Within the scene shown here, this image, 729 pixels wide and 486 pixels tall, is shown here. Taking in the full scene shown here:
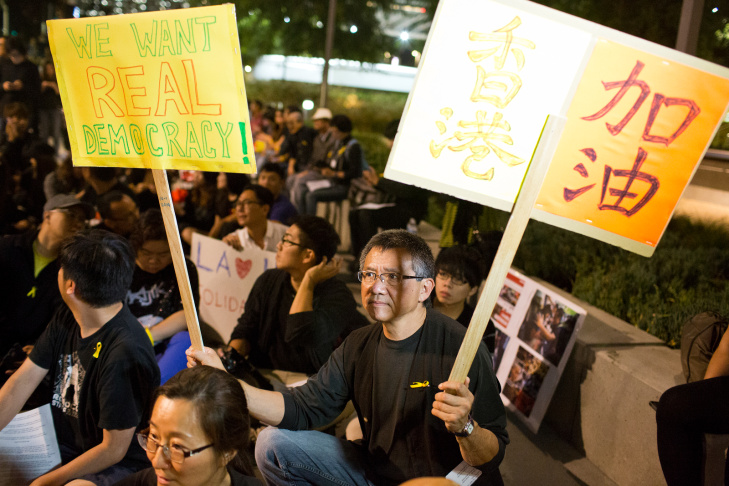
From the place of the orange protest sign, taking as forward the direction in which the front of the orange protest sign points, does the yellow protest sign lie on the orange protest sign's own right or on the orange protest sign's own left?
on the orange protest sign's own right

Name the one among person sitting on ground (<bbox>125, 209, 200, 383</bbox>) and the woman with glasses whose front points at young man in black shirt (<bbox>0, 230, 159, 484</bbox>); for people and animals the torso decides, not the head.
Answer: the person sitting on ground

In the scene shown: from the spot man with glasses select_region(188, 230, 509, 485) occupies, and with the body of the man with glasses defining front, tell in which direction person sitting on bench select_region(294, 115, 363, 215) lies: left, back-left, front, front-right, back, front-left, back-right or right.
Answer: back-right

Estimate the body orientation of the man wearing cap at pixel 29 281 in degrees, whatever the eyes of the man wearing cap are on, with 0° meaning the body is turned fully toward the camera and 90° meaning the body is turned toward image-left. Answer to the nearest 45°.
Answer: approximately 315°

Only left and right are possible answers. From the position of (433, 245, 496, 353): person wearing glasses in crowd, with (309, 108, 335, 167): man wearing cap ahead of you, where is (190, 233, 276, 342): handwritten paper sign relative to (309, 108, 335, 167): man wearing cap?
left

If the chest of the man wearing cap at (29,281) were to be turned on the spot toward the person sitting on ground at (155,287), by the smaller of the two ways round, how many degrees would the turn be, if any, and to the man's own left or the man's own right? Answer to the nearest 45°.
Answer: approximately 45° to the man's own left

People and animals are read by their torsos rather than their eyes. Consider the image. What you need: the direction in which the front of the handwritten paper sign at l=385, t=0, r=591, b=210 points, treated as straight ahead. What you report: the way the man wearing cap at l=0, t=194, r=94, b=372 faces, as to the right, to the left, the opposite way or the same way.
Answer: to the left

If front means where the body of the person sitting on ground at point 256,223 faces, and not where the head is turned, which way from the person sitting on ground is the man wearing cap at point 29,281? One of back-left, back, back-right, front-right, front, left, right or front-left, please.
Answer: front

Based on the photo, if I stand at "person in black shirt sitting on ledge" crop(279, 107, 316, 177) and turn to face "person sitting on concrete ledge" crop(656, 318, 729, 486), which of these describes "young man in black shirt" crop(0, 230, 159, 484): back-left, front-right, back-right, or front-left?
front-right

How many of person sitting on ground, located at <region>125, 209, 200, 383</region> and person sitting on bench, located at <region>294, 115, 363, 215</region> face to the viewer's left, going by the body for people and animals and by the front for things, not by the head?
1

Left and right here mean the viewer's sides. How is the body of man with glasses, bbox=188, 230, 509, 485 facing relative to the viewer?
facing the viewer and to the left of the viewer

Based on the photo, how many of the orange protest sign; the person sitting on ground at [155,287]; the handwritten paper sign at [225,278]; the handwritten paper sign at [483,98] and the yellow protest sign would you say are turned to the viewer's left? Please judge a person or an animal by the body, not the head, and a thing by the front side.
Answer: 0

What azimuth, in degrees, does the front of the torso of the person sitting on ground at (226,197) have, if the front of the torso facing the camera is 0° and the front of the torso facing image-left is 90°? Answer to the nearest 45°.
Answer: approximately 45°

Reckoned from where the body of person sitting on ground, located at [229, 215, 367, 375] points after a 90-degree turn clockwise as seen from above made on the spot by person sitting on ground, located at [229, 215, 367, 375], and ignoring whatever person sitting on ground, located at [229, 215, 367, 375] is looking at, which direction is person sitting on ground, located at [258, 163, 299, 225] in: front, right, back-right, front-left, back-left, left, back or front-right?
front-right

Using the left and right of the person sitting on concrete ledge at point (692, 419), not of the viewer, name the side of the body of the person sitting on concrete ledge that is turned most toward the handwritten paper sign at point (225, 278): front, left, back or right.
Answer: front

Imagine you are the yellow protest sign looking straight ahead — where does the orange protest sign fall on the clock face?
The orange protest sign is roughly at 10 o'clock from the yellow protest sign.

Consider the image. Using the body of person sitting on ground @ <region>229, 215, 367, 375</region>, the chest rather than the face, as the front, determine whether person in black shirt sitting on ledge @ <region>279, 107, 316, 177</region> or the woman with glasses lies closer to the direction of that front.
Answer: the woman with glasses

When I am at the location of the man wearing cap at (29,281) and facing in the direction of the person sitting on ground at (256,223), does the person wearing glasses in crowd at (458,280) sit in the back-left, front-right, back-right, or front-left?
front-right

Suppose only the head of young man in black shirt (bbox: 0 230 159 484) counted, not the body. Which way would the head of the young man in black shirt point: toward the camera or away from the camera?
away from the camera
